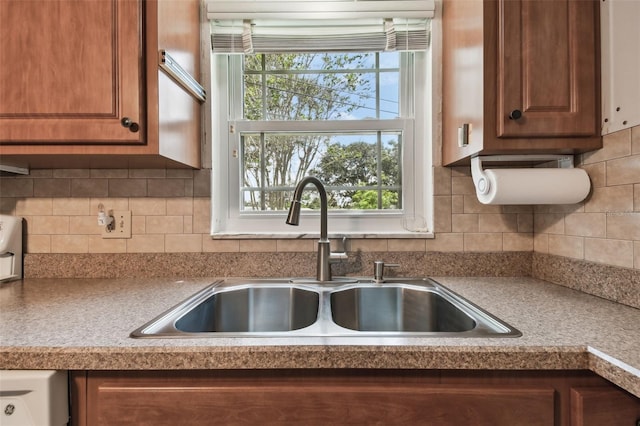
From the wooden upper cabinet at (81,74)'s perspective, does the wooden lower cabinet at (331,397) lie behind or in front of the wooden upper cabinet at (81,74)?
in front

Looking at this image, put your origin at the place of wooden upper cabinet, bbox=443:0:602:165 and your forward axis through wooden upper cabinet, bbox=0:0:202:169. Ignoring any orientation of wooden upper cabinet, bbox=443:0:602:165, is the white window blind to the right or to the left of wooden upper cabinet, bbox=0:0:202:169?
right

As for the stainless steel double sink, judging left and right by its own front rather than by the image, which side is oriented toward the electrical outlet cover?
right

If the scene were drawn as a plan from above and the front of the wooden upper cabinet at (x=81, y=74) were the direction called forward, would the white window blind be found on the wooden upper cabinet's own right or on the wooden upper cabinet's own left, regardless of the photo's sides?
on the wooden upper cabinet's own left
